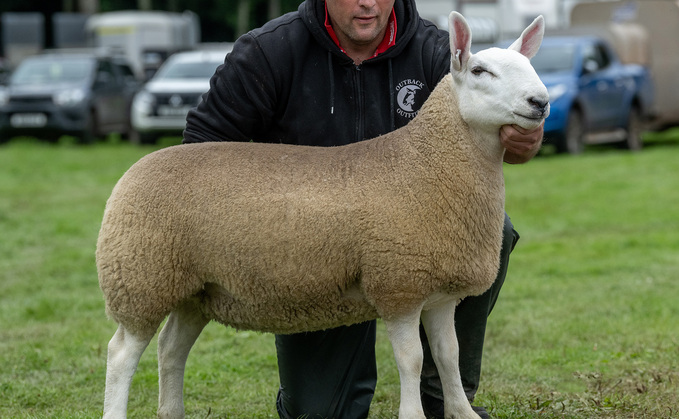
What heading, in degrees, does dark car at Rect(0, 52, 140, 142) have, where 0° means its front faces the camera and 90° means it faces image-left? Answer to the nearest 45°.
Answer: approximately 45°

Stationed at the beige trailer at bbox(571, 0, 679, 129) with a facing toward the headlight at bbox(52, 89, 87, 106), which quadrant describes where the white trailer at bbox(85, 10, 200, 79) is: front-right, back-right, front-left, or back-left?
front-right

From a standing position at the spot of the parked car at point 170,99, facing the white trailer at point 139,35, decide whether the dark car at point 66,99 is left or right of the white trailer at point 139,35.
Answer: left

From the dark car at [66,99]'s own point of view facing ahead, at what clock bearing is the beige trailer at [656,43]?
The beige trailer is roughly at 8 o'clock from the dark car.

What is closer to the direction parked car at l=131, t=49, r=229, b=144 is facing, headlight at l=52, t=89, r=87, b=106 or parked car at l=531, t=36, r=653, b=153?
the headlight

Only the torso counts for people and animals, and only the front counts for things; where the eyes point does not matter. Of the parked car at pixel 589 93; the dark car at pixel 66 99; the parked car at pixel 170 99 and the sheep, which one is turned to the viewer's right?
the sheep

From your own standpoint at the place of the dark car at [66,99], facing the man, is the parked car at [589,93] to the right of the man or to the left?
left

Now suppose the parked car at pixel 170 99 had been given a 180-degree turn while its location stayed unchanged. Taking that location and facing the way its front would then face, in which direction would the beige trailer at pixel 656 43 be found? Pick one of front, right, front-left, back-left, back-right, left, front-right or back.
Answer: front-right

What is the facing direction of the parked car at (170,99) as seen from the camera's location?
facing the viewer and to the left of the viewer

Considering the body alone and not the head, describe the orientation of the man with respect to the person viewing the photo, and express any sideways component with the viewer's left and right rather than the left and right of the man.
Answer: facing the viewer

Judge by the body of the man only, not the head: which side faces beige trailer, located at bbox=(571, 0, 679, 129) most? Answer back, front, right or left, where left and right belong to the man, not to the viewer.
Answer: back

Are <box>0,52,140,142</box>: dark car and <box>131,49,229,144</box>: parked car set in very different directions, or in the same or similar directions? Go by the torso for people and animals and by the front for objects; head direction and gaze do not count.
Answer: same or similar directions

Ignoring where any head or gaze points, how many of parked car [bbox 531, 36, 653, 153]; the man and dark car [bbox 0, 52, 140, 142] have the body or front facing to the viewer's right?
0

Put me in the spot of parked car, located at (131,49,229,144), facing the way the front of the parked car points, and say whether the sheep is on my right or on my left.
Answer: on my left

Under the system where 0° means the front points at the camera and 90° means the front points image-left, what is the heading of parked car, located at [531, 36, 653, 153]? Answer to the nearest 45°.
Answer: approximately 45°

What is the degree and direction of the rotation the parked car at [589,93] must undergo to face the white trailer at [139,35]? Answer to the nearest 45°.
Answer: approximately 90° to its right

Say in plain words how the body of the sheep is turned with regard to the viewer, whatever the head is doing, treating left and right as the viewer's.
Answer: facing to the right of the viewer
